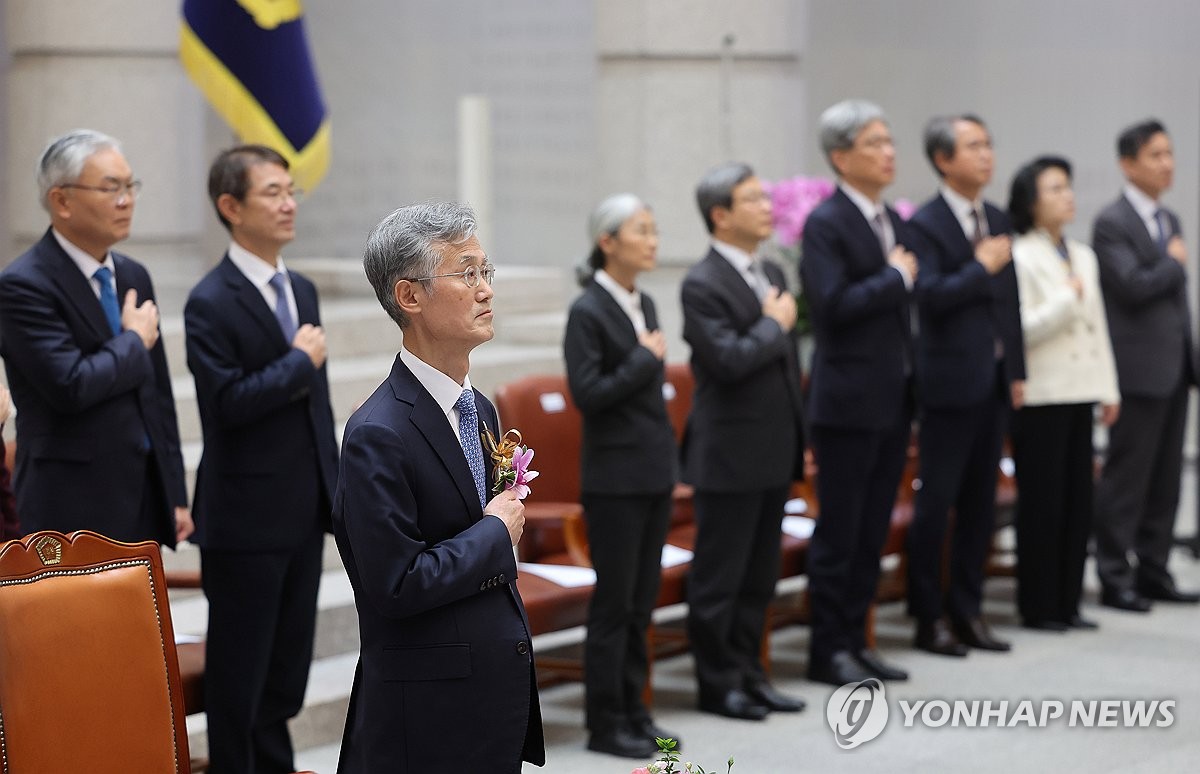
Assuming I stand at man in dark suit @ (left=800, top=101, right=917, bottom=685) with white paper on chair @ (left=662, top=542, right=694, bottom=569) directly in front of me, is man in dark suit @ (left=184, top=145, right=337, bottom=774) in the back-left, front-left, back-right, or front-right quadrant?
front-left

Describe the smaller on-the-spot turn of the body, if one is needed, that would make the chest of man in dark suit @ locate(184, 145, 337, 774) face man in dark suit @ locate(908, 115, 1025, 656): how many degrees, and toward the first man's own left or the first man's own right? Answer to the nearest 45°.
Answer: approximately 90° to the first man's own left

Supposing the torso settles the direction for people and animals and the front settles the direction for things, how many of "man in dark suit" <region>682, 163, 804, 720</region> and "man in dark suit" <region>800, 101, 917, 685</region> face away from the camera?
0

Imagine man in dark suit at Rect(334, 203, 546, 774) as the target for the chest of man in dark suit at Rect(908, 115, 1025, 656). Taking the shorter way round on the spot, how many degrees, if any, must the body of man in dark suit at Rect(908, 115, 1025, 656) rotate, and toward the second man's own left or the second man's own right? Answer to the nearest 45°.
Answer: approximately 45° to the second man's own right

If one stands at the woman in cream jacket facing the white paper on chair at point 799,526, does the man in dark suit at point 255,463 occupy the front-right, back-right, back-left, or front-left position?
front-left

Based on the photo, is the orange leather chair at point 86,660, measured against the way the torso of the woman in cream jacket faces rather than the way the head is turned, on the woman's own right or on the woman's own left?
on the woman's own right

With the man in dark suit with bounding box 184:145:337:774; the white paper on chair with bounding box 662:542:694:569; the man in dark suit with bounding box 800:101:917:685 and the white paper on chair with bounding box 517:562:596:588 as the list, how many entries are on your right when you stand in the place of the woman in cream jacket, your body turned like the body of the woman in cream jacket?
4

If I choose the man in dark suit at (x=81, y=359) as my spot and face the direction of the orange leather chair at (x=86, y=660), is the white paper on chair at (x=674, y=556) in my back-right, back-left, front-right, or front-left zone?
back-left

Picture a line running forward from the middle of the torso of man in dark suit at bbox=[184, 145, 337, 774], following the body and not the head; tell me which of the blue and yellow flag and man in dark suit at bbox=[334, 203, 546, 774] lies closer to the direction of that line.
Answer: the man in dark suit

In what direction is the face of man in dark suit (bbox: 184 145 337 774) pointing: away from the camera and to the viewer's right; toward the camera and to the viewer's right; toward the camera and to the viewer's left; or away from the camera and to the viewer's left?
toward the camera and to the viewer's right

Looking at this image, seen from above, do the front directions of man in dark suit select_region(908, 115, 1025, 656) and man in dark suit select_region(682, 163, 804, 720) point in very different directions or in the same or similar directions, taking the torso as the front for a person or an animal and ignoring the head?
same or similar directions

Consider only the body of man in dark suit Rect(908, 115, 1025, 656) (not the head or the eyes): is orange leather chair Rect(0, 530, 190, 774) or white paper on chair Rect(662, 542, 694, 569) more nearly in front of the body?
the orange leather chair

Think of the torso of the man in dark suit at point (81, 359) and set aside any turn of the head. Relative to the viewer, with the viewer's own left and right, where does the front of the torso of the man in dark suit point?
facing the viewer and to the right of the viewer

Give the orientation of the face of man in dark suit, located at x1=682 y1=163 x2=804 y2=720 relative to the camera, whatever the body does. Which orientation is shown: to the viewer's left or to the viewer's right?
to the viewer's right

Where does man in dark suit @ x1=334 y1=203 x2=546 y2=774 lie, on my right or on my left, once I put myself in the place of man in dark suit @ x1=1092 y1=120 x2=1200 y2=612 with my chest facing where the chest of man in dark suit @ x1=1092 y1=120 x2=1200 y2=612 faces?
on my right

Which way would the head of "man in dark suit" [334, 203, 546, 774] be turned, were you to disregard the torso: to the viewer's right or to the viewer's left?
to the viewer's right

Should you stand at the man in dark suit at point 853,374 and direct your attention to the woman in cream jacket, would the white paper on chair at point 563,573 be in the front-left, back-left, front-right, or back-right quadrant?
back-left
